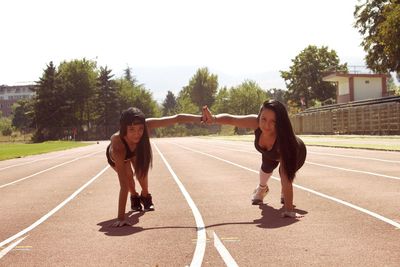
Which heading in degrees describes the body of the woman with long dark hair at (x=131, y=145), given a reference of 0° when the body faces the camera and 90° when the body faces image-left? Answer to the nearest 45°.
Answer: approximately 0°

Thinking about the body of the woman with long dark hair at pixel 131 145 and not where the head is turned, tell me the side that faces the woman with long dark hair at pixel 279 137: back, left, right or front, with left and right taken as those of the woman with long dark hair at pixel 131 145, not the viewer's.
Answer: left

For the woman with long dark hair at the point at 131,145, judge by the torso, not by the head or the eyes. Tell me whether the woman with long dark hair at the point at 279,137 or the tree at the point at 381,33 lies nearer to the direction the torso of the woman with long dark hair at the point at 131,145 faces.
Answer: the woman with long dark hair

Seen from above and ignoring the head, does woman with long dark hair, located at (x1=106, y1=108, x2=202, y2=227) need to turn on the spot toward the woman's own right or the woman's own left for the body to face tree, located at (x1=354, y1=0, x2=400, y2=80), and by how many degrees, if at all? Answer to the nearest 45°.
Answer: approximately 135° to the woman's own left
